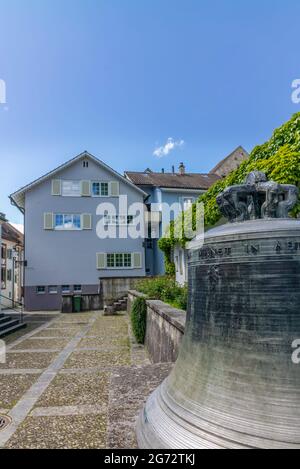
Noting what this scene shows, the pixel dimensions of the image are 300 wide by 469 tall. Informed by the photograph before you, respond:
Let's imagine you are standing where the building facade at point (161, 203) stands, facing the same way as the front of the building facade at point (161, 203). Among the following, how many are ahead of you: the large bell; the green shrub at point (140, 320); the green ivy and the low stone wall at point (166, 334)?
4

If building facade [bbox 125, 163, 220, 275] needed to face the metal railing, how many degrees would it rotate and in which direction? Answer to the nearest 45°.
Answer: approximately 45° to its right

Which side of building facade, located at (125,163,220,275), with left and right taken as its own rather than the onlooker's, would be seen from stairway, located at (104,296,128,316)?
front

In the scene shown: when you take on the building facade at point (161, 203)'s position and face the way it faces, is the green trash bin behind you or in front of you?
in front

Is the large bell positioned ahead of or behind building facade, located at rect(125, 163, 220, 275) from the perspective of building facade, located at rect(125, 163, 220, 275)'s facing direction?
ahead

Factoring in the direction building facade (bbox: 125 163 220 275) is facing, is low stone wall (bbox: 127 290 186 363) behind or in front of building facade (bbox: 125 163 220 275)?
in front

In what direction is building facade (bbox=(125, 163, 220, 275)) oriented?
toward the camera

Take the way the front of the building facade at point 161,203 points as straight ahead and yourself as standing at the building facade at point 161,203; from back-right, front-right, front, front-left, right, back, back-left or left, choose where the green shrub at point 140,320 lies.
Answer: front
